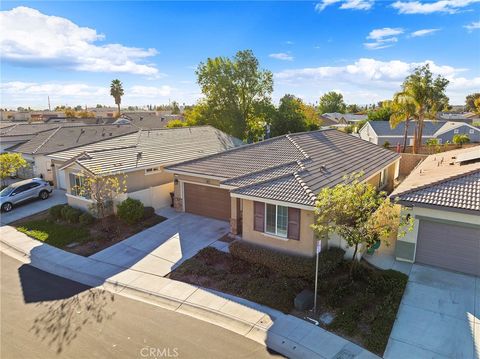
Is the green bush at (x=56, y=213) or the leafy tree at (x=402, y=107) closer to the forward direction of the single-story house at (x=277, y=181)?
the green bush

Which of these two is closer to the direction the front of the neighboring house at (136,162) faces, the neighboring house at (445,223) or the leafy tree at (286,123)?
the neighboring house

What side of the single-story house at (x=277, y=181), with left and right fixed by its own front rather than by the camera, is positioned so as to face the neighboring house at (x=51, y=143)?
right

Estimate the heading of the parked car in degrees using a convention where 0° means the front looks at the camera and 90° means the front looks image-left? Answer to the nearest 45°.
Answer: approximately 45°

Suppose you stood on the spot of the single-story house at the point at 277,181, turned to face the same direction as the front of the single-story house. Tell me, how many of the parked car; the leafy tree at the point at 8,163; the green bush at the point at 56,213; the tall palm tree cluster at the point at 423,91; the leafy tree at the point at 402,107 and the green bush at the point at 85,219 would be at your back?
2

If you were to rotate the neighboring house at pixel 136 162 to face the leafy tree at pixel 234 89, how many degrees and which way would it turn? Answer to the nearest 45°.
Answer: approximately 180°

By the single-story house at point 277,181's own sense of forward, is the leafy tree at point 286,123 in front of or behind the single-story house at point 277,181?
behind

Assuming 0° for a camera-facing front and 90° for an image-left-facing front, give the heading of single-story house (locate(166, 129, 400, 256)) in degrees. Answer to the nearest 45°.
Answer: approximately 45°

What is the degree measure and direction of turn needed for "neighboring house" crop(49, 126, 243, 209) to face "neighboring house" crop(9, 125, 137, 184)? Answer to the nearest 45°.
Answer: approximately 90° to its right

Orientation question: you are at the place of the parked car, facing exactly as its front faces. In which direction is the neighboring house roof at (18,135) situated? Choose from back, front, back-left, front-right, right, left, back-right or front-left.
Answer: back-right
